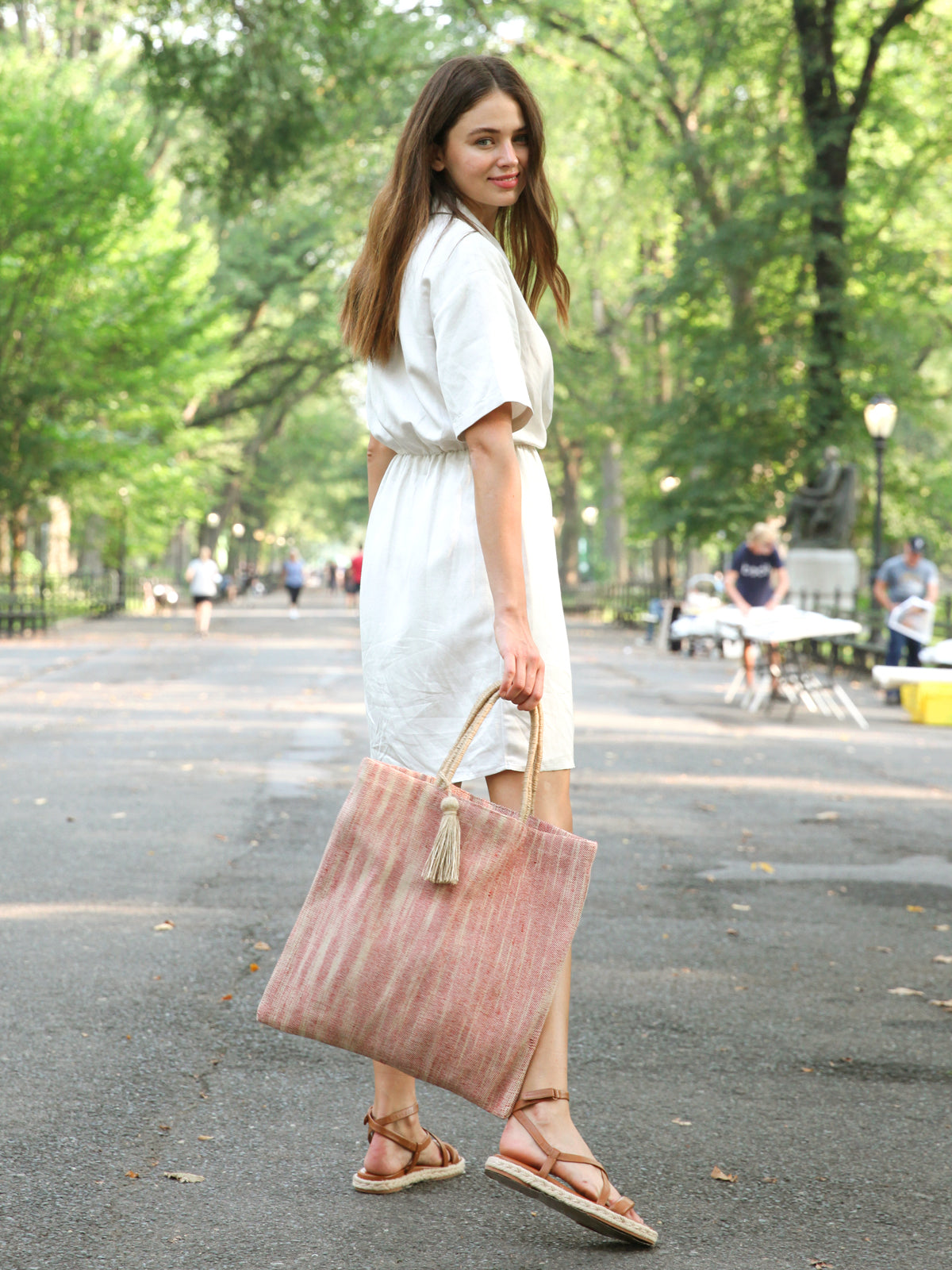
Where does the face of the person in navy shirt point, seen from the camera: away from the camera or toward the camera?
toward the camera

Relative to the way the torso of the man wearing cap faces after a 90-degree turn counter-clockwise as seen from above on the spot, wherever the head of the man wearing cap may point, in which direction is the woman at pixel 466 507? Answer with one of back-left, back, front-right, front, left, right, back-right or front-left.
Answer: right

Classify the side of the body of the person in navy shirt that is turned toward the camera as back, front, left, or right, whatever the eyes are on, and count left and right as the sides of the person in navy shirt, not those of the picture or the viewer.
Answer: front

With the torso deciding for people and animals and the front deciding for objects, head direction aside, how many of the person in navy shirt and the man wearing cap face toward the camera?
2

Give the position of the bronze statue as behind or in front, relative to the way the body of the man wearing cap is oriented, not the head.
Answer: behind

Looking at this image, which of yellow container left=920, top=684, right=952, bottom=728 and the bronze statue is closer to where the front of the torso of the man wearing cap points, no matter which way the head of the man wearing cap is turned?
the yellow container

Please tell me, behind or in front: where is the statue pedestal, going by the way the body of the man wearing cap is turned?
behind

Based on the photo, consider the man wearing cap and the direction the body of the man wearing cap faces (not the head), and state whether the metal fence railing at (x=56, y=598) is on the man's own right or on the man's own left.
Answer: on the man's own right

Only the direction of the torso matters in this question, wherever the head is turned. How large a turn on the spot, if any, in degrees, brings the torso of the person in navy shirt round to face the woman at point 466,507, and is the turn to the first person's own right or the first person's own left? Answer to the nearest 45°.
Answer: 0° — they already face them

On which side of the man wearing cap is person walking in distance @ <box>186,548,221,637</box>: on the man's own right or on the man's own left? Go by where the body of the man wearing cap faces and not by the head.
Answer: on the man's own right

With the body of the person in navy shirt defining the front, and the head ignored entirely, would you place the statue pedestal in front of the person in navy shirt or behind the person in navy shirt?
behind

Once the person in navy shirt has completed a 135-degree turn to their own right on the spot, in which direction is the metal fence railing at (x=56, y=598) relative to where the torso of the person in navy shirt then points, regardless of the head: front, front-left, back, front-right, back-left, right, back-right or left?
front
